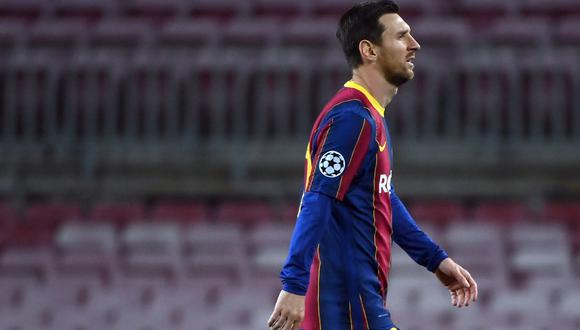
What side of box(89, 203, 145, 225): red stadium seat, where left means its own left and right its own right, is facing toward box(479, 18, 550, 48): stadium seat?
left

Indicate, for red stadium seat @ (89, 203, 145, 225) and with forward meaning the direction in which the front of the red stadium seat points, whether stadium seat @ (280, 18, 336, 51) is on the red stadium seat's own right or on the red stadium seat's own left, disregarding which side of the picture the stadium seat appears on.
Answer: on the red stadium seat's own left

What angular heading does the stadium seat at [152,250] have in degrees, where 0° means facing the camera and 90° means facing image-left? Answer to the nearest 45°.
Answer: approximately 0°

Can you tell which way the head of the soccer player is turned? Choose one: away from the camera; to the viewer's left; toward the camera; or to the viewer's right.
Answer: to the viewer's right

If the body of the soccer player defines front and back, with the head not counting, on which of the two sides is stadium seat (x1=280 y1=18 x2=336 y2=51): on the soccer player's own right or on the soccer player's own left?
on the soccer player's own left

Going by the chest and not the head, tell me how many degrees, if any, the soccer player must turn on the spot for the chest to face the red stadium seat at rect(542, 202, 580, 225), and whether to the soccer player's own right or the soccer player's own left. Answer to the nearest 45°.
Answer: approximately 90° to the soccer player's own left

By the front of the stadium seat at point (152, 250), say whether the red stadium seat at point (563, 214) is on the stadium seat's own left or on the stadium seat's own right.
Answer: on the stadium seat's own left

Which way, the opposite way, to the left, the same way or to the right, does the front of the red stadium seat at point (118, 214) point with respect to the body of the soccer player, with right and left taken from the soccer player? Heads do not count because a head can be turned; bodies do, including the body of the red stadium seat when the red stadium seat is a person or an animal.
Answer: to the right

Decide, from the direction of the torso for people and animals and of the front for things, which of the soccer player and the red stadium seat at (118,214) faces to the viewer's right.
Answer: the soccer player

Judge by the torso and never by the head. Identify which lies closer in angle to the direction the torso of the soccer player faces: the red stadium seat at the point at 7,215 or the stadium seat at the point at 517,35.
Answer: the stadium seat

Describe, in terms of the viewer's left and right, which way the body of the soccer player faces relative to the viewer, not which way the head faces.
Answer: facing to the right of the viewer
